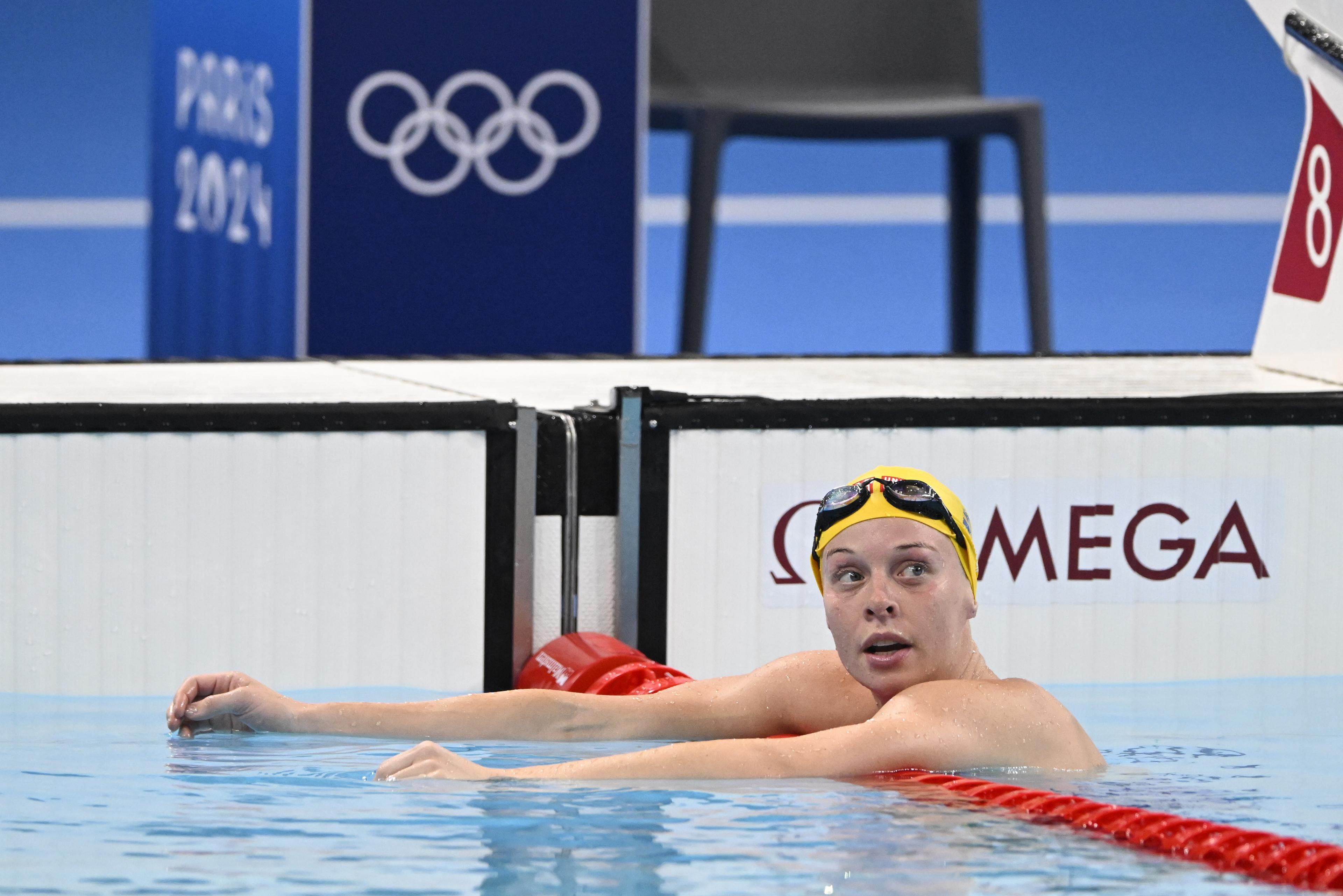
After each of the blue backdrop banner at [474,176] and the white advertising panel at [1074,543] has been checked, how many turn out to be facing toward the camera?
2

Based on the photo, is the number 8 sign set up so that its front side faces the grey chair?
no

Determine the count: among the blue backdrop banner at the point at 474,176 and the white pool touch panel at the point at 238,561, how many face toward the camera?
2

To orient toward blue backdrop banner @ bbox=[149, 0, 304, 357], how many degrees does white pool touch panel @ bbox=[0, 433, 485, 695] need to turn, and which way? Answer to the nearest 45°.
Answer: approximately 180°

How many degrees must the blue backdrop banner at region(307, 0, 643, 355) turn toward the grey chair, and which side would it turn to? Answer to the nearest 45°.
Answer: approximately 135° to its left

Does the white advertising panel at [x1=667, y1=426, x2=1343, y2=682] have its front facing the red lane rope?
yes

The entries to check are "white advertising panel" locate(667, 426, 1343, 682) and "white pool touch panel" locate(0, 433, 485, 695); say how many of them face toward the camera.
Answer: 2

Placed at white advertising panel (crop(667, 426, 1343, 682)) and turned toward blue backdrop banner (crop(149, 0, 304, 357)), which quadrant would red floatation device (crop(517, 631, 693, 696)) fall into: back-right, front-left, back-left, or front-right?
front-left

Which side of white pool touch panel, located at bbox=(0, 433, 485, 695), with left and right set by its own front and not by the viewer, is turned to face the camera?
front

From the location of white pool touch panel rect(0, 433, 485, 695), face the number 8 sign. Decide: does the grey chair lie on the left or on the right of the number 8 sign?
left

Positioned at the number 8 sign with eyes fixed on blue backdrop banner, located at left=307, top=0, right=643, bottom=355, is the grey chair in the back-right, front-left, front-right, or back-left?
front-right

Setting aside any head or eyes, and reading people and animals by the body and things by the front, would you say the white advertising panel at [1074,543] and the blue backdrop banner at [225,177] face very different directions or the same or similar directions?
same or similar directions

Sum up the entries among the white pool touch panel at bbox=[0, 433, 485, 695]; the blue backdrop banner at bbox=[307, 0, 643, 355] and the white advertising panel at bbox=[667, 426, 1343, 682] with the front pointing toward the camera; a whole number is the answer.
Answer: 3

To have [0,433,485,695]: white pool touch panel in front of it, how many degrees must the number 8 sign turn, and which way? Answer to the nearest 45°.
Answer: approximately 90° to its right

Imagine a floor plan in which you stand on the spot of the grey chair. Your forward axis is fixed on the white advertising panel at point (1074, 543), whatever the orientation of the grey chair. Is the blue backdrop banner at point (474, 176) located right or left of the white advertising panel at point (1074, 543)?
right

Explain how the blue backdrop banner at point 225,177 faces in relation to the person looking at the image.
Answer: facing the viewer and to the left of the viewer

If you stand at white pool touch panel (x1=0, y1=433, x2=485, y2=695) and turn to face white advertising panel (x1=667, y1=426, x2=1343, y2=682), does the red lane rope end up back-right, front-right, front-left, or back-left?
front-right

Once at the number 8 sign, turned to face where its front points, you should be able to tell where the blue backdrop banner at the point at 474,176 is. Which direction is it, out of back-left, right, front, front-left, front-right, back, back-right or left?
back-right

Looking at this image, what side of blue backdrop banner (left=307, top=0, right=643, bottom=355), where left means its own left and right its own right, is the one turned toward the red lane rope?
front
